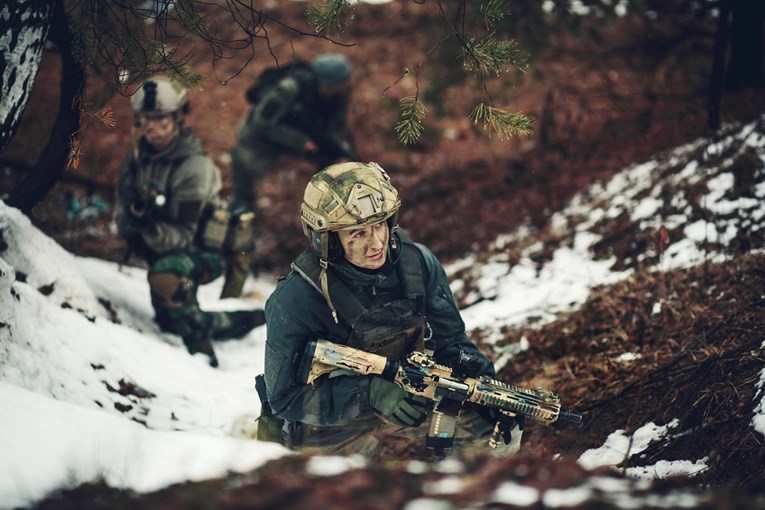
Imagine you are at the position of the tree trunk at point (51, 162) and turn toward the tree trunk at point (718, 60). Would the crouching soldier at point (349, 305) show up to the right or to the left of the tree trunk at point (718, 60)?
right

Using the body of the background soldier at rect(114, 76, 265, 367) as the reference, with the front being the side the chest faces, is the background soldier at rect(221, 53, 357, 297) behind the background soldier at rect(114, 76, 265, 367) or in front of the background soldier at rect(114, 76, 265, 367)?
behind

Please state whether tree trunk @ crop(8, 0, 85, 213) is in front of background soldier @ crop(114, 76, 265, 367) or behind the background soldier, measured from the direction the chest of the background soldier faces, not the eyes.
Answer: in front

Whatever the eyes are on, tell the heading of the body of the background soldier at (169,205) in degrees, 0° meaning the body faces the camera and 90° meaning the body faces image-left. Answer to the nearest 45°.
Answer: approximately 45°

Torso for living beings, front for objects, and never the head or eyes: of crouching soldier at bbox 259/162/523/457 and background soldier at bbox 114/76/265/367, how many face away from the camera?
0

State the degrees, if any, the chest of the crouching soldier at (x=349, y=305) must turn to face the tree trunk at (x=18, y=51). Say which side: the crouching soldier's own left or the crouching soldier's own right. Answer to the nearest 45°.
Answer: approximately 135° to the crouching soldier's own right

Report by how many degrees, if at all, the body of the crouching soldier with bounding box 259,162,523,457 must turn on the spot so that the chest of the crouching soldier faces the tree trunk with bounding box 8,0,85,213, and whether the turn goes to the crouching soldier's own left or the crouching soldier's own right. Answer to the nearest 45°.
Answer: approximately 180°

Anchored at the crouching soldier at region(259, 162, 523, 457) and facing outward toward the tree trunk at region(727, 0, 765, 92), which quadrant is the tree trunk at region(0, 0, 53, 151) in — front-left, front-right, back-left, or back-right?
front-left

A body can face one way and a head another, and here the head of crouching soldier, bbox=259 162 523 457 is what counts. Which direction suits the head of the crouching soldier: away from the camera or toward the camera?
toward the camera

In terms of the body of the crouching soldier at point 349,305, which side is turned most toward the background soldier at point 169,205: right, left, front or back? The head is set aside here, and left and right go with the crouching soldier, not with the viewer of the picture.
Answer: back

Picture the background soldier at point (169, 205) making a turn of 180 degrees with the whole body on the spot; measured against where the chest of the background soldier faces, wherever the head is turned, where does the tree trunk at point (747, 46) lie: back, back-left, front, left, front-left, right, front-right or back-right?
front-right

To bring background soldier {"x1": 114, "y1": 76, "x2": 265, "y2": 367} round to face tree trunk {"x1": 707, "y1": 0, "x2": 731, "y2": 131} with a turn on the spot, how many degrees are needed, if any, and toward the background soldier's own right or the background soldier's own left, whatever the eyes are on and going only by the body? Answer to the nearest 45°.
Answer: approximately 135° to the background soldier's own left

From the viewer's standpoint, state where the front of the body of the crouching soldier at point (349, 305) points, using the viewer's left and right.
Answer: facing the viewer and to the right of the viewer
